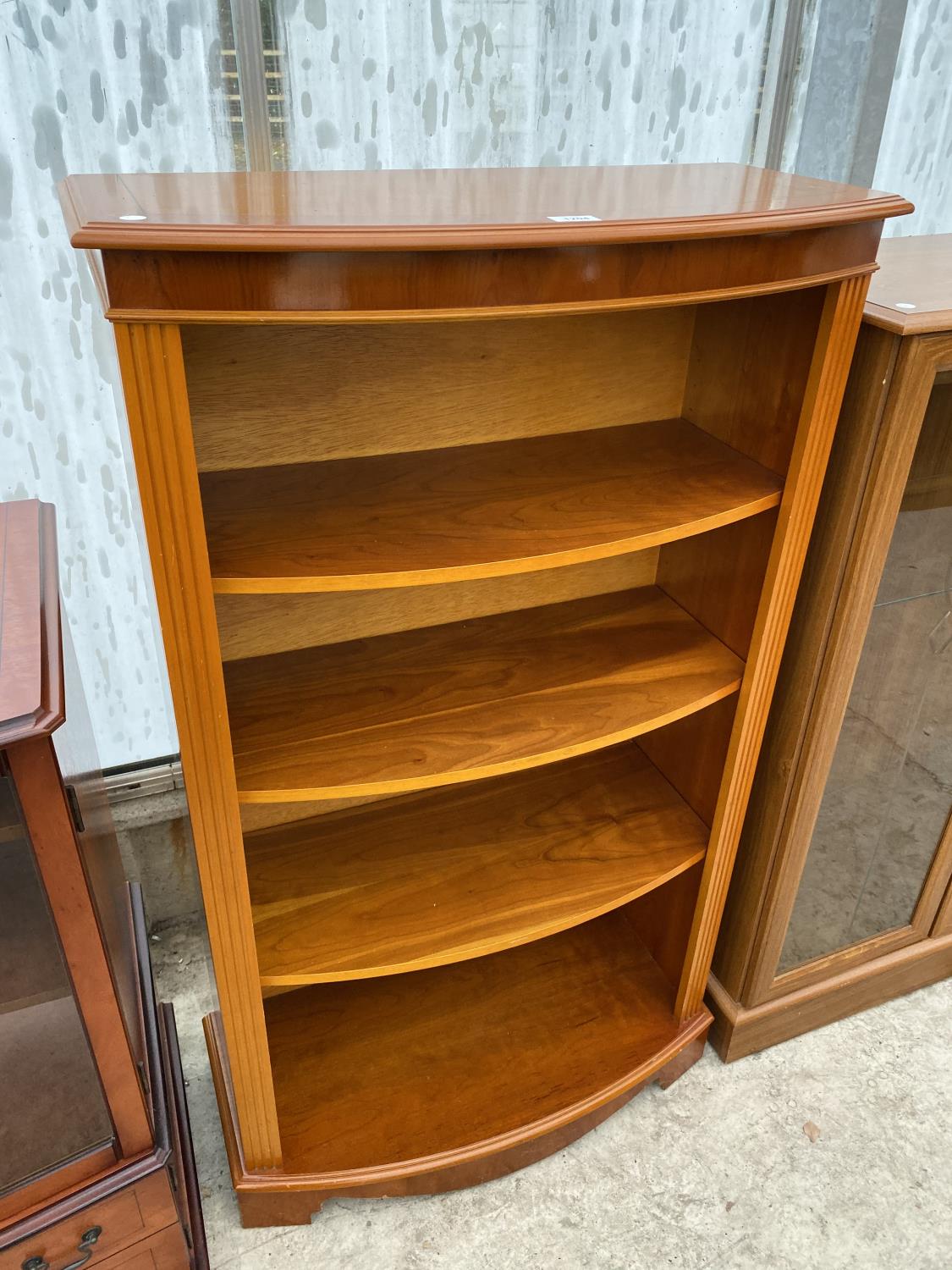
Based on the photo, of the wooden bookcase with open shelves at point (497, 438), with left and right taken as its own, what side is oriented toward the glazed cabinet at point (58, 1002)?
right

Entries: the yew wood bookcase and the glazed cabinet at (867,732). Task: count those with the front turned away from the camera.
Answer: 0

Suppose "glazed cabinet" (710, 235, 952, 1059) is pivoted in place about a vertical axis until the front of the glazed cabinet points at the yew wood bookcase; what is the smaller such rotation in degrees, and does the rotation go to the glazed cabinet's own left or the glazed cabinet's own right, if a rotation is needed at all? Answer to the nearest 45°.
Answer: approximately 90° to the glazed cabinet's own right

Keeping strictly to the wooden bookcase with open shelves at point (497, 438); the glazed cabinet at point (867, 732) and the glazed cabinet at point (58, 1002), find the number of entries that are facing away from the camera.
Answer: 0

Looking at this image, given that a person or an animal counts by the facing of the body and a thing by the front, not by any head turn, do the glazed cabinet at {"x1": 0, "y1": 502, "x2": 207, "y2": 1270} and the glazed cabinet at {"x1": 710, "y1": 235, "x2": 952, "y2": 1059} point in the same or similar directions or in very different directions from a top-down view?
same or similar directions

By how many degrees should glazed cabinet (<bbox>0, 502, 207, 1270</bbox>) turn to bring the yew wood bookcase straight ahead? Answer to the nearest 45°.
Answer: approximately 90° to its left

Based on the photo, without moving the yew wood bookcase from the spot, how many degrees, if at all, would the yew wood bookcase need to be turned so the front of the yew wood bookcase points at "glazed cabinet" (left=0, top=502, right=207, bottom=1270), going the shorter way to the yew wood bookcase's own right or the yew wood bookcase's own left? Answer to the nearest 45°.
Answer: approximately 90° to the yew wood bookcase's own right

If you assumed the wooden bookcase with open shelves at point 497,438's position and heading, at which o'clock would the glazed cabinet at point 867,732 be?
The glazed cabinet is roughly at 10 o'clock from the wooden bookcase with open shelves.

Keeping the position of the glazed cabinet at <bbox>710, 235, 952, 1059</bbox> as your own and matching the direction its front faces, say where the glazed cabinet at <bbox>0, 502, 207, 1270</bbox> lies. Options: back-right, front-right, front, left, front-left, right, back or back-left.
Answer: right

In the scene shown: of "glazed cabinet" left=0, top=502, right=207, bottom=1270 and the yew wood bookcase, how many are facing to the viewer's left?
0

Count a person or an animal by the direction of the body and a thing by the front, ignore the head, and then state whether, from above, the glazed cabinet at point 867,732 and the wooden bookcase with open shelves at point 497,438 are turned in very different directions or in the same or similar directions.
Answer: same or similar directions

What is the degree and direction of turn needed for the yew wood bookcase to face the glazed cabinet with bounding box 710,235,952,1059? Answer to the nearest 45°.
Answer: approximately 45° to its left

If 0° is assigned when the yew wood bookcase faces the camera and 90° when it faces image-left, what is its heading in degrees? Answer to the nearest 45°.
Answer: approximately 315°

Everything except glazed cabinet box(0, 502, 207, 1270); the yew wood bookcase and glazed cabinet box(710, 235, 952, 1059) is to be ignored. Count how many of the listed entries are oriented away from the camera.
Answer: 0

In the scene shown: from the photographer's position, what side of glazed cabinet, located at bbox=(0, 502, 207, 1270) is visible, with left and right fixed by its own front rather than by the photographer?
front
